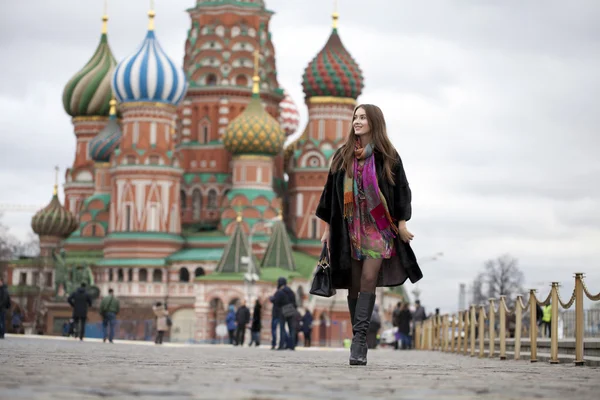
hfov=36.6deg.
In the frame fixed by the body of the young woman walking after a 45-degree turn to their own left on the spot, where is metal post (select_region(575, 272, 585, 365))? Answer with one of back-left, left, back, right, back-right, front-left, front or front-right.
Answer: left

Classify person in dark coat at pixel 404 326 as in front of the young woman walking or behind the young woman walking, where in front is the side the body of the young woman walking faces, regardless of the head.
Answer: behind

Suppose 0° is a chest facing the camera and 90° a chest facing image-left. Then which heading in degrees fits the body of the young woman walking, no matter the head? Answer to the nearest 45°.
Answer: approximately 0°

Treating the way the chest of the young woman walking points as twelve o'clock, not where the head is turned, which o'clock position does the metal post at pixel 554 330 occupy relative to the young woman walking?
The metal post is roughly at 7 o'clock from the young woman walking.

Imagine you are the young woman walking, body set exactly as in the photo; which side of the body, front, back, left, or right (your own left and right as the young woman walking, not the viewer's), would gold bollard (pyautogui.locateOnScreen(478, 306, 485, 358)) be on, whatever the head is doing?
back

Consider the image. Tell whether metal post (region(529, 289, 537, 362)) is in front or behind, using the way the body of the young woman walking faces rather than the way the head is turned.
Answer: behind
